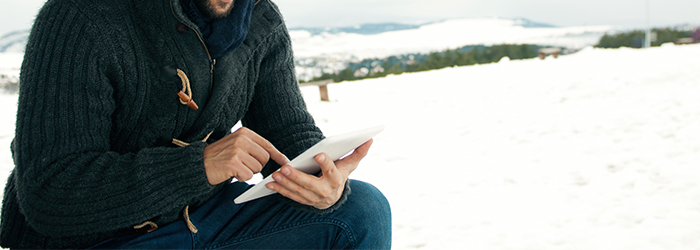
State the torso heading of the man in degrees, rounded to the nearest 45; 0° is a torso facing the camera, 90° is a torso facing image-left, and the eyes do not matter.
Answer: approximately 315°

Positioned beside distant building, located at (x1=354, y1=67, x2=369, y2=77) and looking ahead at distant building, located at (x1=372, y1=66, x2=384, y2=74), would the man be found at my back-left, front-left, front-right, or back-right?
back-right
